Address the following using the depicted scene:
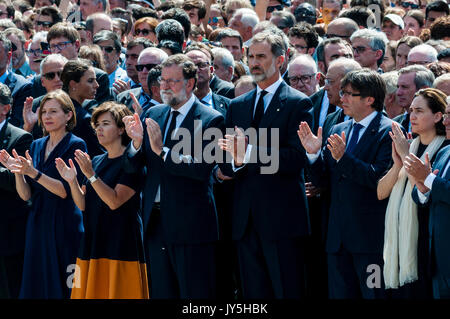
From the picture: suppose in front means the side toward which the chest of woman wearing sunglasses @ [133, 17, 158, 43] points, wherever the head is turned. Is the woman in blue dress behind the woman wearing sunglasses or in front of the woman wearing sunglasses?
in front

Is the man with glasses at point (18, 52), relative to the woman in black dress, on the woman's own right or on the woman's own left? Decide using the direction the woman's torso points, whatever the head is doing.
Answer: on the woman's own right

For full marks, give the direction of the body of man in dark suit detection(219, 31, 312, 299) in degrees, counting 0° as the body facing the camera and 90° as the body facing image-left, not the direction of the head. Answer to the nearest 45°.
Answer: approximately 45°

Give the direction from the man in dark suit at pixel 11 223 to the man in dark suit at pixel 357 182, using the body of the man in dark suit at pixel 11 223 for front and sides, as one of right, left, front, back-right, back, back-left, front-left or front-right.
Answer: left

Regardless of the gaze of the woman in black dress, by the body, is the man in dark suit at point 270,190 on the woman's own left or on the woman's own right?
on the woman's own left

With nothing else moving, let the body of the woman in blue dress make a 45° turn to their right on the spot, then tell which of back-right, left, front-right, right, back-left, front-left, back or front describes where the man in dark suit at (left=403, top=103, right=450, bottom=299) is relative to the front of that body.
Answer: back-left

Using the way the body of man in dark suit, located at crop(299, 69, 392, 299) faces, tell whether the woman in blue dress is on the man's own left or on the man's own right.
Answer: on the man's own right

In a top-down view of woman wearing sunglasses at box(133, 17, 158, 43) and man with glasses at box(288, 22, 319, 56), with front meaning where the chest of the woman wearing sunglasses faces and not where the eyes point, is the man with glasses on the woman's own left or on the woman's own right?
on the woman's own left
